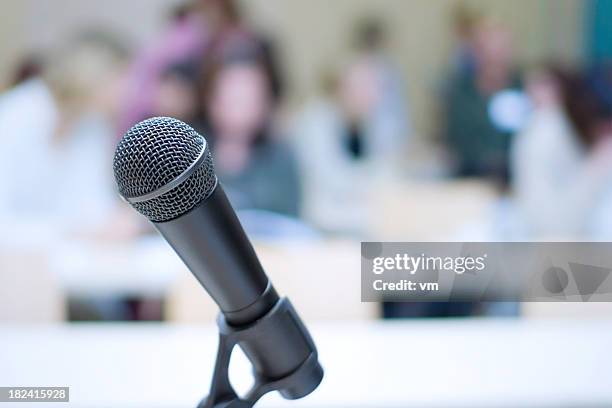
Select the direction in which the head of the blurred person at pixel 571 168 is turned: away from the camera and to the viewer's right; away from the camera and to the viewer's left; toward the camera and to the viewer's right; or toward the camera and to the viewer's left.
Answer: toward the camera and to the viewer's left

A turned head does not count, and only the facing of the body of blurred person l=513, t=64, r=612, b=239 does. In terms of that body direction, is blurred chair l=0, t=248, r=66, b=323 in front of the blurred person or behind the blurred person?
in front

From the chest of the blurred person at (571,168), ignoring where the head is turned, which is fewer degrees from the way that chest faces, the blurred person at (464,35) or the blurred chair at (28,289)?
the blurred chair

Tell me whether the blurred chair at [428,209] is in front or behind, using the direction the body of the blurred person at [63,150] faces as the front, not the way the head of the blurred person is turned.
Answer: in front

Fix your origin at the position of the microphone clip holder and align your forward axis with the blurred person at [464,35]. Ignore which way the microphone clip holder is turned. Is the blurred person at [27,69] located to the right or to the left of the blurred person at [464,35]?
left
